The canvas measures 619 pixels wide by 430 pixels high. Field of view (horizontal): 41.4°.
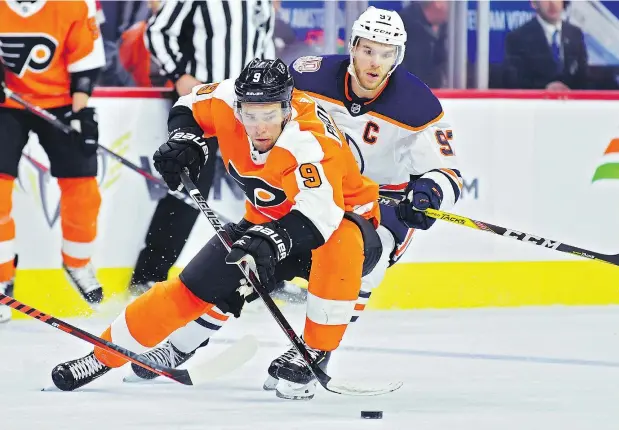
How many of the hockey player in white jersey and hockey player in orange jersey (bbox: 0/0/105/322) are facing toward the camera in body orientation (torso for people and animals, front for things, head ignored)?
2

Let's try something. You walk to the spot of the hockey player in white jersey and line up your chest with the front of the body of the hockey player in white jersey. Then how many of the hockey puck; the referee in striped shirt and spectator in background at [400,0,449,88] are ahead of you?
1

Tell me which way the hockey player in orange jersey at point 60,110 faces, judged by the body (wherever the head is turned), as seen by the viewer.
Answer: toward the camera

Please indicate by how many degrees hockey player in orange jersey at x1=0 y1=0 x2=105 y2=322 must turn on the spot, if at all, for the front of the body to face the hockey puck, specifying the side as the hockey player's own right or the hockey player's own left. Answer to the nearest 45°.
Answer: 0° — they already face it

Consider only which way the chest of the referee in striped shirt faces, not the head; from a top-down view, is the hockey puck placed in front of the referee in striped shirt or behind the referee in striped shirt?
in front

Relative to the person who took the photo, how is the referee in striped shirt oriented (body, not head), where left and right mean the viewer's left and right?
facing the viewer and to the right of the viewer

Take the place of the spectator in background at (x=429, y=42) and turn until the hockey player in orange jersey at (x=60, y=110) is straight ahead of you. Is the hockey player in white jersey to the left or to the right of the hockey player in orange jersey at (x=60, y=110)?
left
